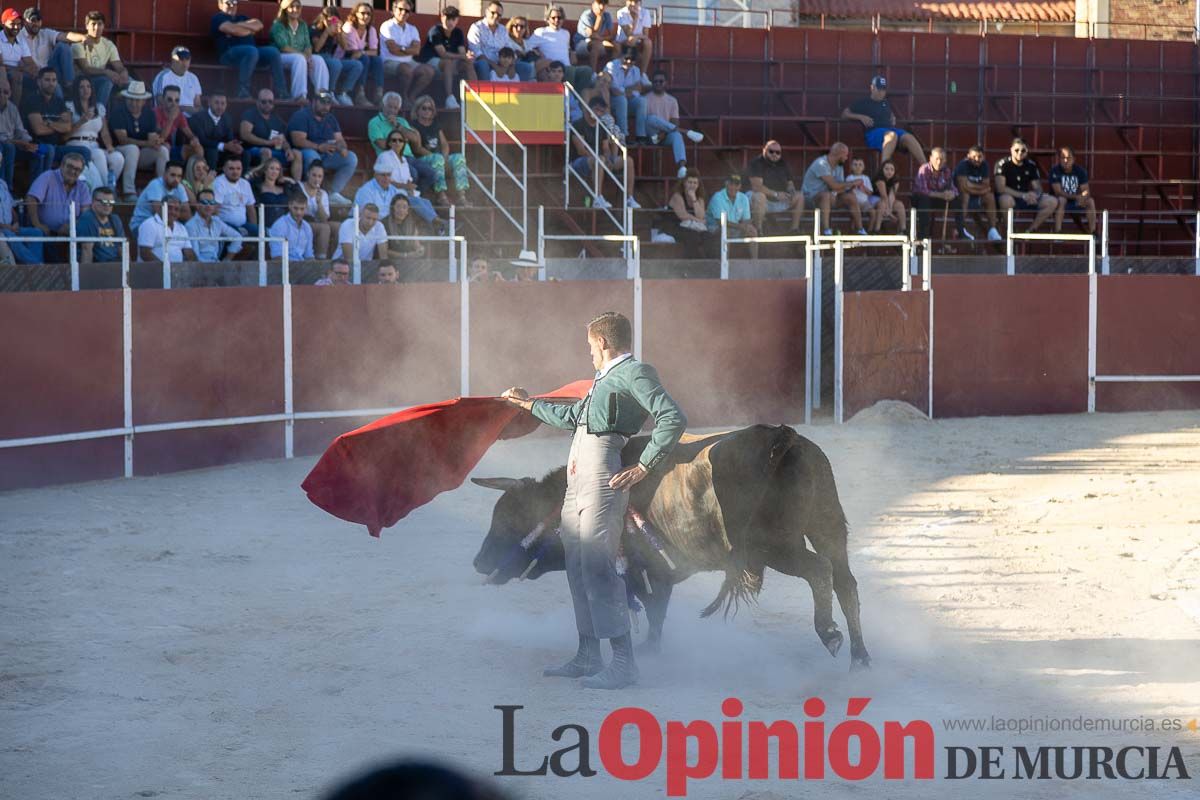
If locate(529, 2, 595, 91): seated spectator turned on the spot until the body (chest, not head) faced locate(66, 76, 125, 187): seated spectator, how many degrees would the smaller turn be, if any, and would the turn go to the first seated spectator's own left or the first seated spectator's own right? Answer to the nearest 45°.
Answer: approximately 90° to the first seated spectator's own right

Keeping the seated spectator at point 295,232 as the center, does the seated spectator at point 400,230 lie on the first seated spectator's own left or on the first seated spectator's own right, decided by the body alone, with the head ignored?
on the first seated spectator's own left

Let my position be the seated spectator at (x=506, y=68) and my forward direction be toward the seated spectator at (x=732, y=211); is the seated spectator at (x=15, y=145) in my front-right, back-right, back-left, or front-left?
back-right

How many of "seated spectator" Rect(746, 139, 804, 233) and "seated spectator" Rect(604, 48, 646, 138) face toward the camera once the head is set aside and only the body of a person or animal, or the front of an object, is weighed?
2

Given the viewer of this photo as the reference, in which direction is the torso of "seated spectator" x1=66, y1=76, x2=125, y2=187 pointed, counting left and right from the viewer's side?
facing the viewer and to the right of the viewer

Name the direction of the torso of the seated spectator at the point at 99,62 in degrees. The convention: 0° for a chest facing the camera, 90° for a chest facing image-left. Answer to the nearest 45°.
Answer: approximately 315°
